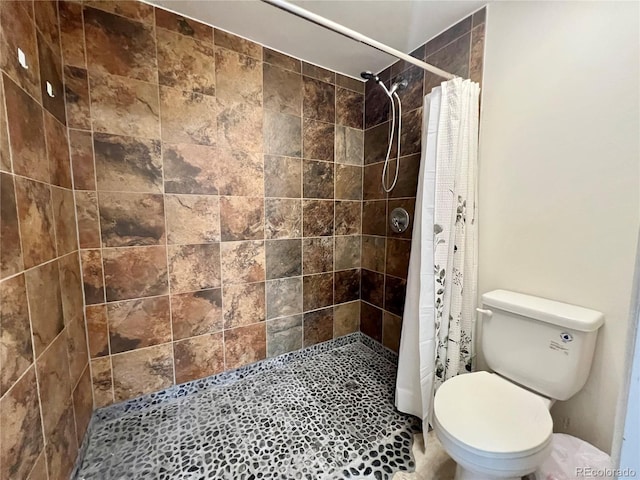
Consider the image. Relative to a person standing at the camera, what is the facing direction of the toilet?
facing the viewer and to the left of the viewer
